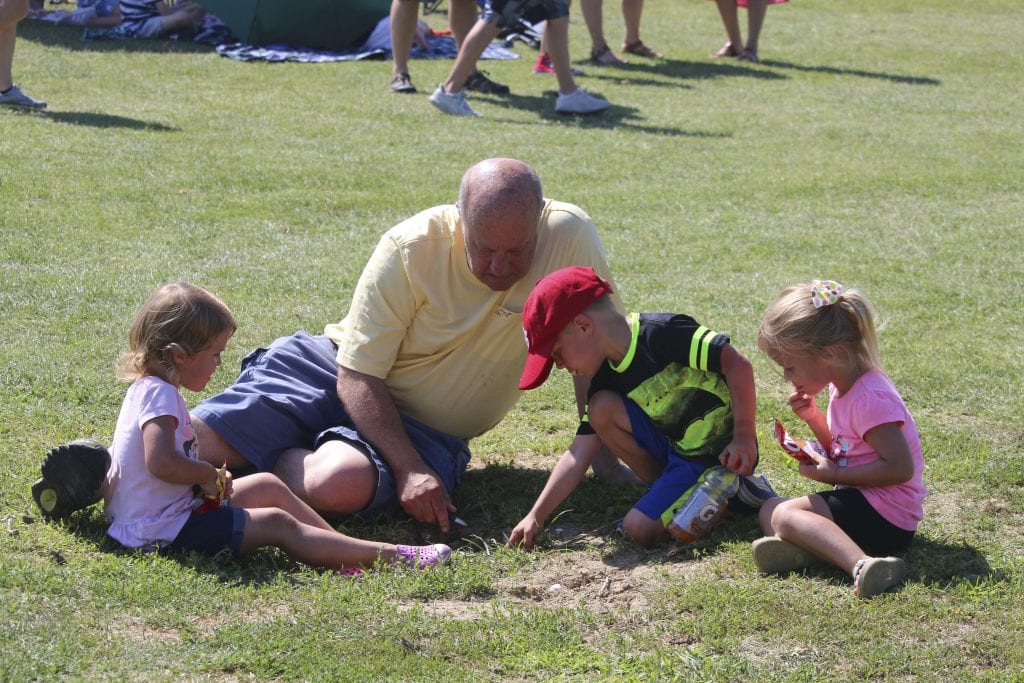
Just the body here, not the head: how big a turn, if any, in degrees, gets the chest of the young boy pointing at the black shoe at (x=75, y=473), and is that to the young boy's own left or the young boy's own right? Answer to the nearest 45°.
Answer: approximately 45° to the young boy's own right

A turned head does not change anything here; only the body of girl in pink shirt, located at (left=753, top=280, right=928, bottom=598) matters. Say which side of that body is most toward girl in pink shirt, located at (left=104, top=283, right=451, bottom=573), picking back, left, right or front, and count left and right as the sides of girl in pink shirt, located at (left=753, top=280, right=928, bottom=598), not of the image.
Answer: front

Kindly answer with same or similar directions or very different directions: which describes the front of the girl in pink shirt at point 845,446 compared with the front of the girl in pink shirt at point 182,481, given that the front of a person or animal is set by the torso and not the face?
very different directions

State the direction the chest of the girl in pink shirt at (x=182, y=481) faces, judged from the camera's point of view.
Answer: to the viewer's right

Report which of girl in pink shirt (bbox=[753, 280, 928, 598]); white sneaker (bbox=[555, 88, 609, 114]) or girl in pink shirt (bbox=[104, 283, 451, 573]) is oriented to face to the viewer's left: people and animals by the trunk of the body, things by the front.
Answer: girl in pink shirt (bbox=[753, 280, 928, 598])

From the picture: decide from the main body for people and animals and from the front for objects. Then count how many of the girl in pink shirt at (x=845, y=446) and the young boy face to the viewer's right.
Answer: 0

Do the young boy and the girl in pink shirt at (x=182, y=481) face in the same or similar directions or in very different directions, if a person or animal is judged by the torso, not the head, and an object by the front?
very different directions

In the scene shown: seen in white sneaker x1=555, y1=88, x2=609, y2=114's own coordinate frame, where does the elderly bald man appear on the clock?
The elderly bald man is roughly at 3 o'clock from the white sneaker.

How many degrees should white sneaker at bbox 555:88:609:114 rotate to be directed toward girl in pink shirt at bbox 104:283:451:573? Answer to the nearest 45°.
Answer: approximately 90° to its right

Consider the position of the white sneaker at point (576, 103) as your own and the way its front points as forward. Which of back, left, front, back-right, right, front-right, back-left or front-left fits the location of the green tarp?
back-left

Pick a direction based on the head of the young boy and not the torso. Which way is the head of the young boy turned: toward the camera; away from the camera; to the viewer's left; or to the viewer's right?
to the viewer's left

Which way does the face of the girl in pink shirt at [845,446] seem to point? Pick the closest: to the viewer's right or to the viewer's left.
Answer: to the viewer's left

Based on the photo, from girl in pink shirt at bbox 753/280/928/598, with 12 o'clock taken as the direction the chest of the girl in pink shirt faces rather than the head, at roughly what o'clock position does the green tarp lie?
The green tarp is roughly at 2 o'clock from the girl in pink shirt.

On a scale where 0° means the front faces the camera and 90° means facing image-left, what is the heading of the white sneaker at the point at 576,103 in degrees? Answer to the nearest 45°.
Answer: approximately 270°

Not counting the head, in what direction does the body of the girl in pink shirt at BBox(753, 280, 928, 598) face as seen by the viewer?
to the viewer's left
